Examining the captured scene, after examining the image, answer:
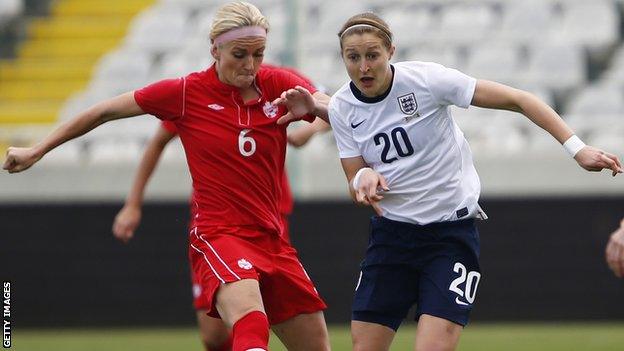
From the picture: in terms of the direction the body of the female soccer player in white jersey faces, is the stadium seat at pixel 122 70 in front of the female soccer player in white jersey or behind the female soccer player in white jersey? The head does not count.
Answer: behind

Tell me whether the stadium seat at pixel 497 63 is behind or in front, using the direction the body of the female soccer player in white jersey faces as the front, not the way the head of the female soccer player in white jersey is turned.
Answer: behind

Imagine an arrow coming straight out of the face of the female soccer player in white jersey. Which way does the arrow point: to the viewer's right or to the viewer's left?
to the viewer's left

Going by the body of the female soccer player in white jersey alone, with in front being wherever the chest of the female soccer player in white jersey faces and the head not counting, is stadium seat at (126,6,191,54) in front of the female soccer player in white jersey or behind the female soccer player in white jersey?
behind

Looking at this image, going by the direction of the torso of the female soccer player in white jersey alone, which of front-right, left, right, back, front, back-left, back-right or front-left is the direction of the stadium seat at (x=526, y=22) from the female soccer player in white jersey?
back

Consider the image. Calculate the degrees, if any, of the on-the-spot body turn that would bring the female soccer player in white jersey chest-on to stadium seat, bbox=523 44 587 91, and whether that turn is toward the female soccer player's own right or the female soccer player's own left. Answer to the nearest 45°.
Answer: approximately 180°

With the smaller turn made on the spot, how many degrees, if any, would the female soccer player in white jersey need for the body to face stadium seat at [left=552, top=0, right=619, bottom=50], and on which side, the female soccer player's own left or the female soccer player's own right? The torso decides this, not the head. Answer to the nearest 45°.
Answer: approximately 180°

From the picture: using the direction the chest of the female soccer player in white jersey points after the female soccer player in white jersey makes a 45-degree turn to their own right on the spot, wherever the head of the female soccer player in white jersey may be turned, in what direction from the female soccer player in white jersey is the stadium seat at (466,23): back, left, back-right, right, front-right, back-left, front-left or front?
back-right

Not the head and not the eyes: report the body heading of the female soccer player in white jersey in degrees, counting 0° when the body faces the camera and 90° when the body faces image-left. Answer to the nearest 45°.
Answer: approximately 0°
